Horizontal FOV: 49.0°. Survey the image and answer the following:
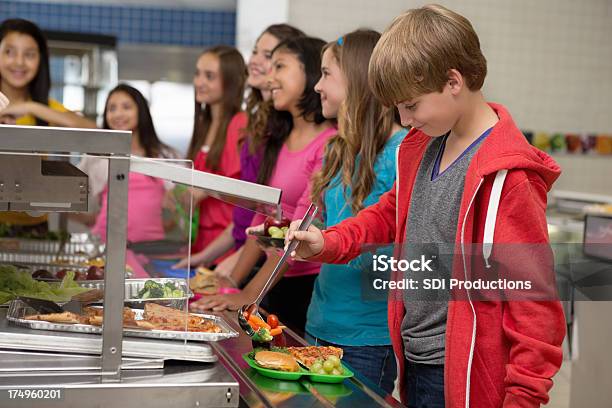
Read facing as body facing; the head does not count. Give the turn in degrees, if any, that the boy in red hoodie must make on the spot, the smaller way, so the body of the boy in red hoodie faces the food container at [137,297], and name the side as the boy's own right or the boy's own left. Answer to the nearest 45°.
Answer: approximately 45° to the boy's own right

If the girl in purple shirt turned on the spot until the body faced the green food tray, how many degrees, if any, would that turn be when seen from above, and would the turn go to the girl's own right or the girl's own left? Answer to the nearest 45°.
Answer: approximately 45° to the girl's own left

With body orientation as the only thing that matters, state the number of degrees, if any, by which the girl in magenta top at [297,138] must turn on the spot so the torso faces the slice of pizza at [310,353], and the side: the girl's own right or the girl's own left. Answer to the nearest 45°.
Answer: approximately 45° to the girl's own left

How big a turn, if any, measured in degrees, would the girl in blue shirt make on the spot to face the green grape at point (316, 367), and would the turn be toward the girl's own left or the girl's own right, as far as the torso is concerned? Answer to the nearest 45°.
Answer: approximately 90° to the girl's own left

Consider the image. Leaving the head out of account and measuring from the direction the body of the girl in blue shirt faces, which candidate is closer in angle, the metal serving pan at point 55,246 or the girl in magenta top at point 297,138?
the metal serving pan

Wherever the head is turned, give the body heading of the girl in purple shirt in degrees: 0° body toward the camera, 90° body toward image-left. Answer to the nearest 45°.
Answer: approximately 45°

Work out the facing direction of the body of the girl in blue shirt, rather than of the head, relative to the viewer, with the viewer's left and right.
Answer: facing to the left of the viewer

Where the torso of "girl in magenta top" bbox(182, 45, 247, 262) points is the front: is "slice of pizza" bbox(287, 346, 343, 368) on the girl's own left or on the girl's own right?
on the girl's own left
